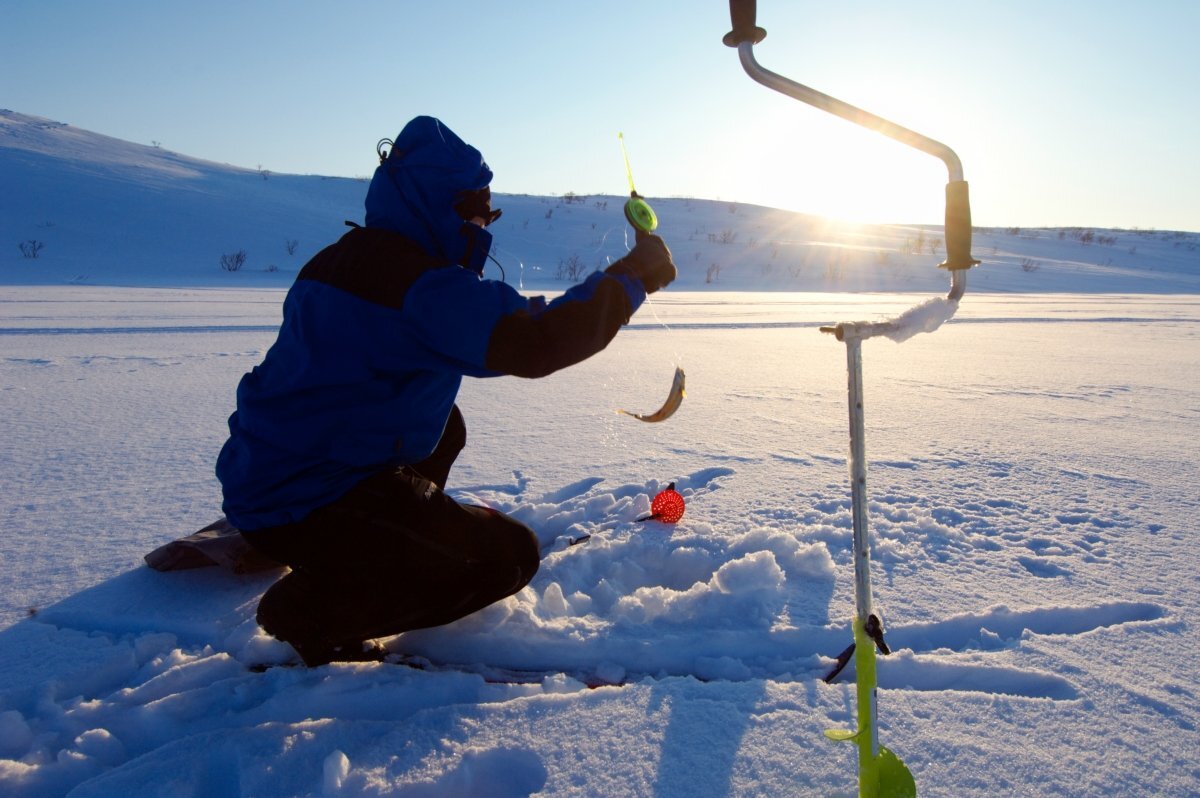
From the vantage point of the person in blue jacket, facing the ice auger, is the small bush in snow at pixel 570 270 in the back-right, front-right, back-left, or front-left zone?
back-left

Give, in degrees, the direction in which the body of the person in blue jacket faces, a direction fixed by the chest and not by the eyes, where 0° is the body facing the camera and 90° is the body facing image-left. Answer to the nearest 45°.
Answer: approximately 270°

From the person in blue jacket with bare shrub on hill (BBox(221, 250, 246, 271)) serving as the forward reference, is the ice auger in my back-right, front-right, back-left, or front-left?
back-right

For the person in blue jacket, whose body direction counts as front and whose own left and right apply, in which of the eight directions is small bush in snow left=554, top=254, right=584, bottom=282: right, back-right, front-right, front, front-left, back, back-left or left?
left

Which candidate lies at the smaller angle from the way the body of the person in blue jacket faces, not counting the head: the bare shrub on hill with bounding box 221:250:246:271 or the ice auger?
the ice auger

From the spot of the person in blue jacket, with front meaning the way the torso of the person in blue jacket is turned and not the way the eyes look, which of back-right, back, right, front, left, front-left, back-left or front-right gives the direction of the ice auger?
front-right

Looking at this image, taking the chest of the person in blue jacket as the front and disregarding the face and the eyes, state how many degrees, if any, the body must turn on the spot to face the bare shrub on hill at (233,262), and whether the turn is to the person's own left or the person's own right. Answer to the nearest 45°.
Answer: approximately 90° to the person's own left

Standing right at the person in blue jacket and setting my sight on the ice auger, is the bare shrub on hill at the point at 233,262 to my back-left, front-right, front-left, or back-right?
back-left
